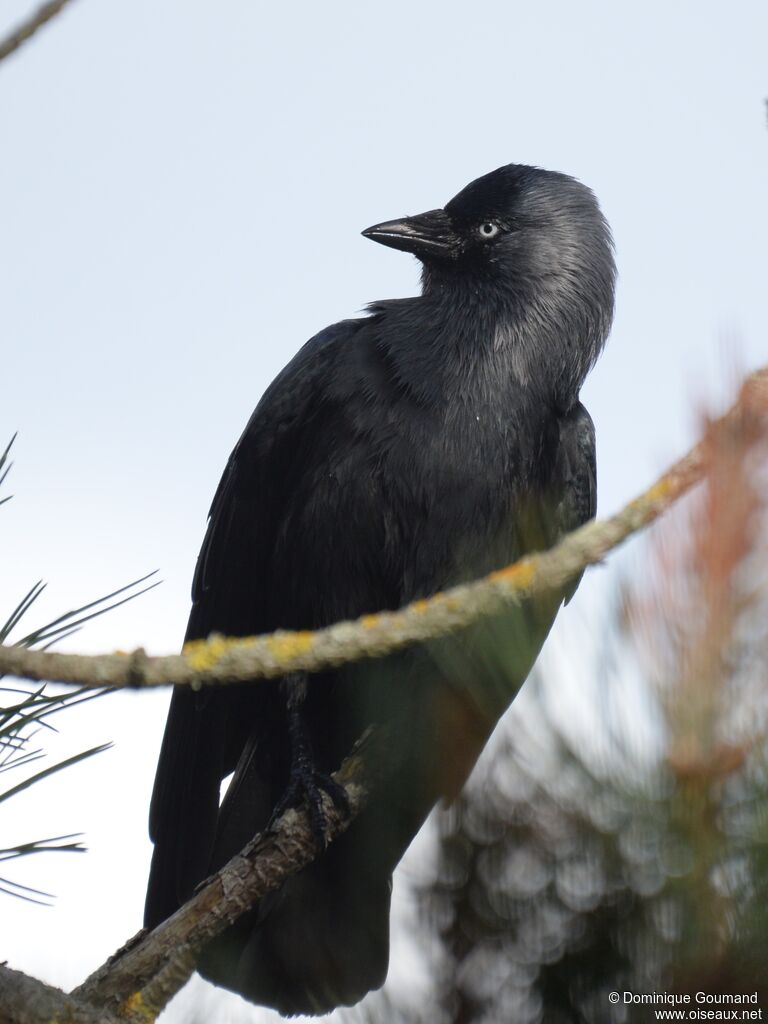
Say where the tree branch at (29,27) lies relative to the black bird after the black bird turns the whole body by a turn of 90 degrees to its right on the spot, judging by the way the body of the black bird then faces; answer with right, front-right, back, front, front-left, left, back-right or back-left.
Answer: front-left

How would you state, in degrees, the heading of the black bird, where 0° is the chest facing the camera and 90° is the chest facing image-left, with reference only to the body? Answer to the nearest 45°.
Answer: approximately 315°

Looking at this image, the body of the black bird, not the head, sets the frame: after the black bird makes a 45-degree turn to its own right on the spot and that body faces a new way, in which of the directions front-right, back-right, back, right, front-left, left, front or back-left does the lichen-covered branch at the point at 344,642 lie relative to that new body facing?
front
